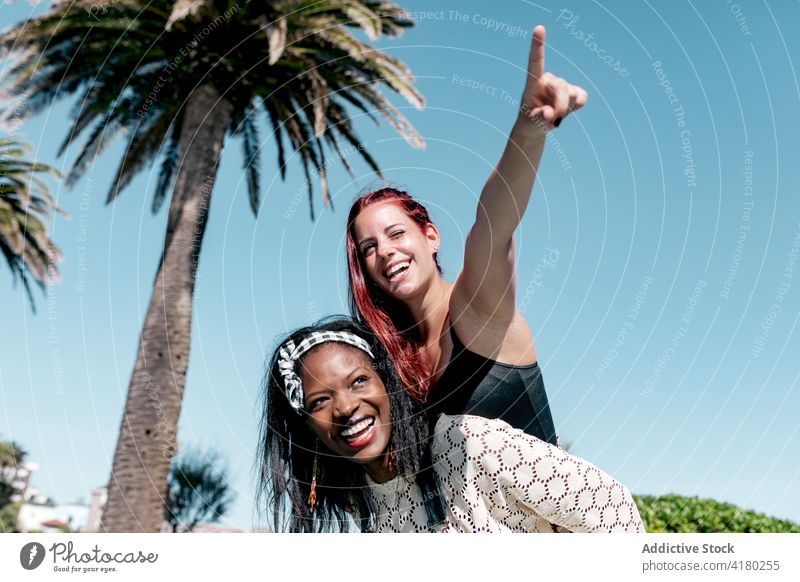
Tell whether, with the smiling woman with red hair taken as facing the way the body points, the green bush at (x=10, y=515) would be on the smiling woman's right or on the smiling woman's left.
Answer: on the smiling woman's right

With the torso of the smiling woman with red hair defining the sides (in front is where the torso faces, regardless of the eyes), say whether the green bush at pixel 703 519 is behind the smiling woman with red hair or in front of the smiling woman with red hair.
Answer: behind

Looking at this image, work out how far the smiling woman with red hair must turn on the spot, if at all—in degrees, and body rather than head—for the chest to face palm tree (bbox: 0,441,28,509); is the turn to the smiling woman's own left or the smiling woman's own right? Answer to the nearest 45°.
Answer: approximately 90° to the smiling woman's own right

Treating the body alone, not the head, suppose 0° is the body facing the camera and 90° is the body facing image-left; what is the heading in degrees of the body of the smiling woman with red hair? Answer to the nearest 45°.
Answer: approximately 45°
